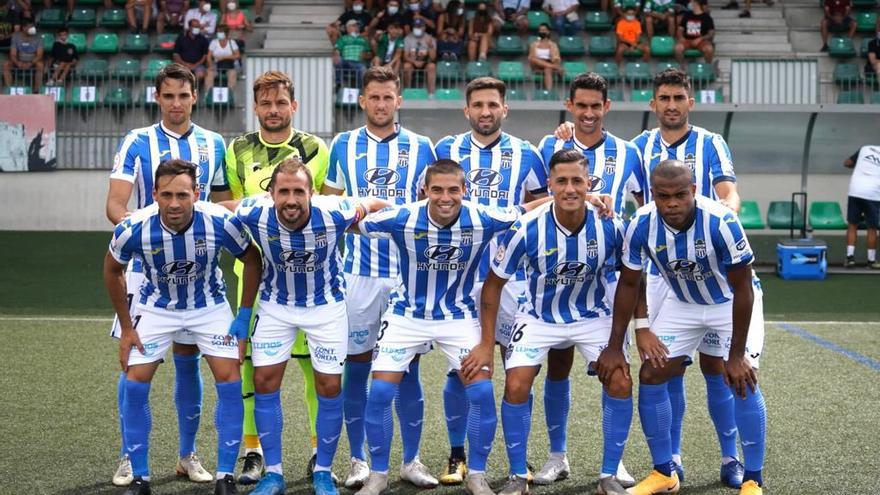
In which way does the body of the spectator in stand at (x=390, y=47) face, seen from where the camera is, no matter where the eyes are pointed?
toward the camera

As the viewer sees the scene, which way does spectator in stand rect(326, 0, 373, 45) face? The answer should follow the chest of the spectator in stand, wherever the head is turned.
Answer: toward the camera

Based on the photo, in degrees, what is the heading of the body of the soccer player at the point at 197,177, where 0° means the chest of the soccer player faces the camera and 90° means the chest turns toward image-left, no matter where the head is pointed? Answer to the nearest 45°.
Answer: approximately 0°

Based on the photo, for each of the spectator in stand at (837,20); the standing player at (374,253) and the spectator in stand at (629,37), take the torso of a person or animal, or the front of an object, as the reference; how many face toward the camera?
3

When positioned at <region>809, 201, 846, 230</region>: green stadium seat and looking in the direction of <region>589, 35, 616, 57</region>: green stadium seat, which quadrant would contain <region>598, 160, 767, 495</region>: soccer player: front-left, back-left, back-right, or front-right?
back-left

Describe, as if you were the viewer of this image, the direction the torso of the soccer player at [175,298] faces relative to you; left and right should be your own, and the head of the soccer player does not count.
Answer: facing the viewer

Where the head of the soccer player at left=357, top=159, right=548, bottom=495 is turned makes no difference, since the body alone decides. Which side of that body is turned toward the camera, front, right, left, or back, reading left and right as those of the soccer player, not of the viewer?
front

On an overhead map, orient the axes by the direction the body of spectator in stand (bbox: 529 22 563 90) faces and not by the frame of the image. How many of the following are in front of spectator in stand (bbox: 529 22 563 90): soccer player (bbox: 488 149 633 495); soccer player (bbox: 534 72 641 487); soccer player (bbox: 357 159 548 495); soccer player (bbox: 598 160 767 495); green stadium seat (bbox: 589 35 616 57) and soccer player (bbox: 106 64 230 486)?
5

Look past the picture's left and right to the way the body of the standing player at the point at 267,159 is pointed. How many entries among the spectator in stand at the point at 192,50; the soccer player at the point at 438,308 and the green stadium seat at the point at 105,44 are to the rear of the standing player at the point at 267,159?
2

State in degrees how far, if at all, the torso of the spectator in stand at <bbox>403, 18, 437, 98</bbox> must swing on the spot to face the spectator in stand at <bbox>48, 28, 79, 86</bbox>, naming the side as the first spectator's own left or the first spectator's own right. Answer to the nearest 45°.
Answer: approximately 90° to the first spectator's own right

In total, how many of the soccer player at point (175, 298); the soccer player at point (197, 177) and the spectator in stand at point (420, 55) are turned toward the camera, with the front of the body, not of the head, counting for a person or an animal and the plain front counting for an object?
3
